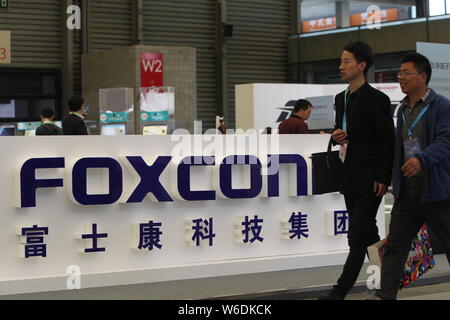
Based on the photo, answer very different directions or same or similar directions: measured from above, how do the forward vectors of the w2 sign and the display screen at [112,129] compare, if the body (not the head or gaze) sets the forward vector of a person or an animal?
same or similar directions

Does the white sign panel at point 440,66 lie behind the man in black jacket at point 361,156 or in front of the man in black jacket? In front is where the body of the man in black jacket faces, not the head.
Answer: behind

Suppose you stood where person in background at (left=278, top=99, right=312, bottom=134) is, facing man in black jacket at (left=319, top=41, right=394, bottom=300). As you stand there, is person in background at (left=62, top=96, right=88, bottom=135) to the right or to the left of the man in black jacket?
right

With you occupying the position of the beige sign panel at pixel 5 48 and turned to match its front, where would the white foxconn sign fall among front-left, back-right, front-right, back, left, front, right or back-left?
front

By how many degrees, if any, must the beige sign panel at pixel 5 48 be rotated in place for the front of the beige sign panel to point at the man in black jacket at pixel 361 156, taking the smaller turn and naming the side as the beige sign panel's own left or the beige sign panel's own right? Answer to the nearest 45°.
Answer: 0° — it already faces them

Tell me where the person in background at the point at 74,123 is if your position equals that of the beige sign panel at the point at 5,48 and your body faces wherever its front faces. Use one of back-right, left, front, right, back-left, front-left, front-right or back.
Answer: front

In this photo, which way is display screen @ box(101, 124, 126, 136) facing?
toward the camera

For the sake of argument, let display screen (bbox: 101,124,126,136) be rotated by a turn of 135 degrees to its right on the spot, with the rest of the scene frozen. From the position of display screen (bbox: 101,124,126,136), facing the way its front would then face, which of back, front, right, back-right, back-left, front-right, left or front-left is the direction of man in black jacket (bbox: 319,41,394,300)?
back-left

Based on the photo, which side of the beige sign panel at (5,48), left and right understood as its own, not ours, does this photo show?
front

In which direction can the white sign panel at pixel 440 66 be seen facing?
toward the camera

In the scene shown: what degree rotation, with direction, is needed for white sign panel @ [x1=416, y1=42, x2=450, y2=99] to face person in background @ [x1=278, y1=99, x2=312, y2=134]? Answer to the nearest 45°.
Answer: approximately 135° to its right

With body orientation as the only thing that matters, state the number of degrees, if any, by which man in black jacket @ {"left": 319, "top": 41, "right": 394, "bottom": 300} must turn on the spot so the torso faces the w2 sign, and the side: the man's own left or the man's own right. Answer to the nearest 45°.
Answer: approximately 135° to the man's own right
